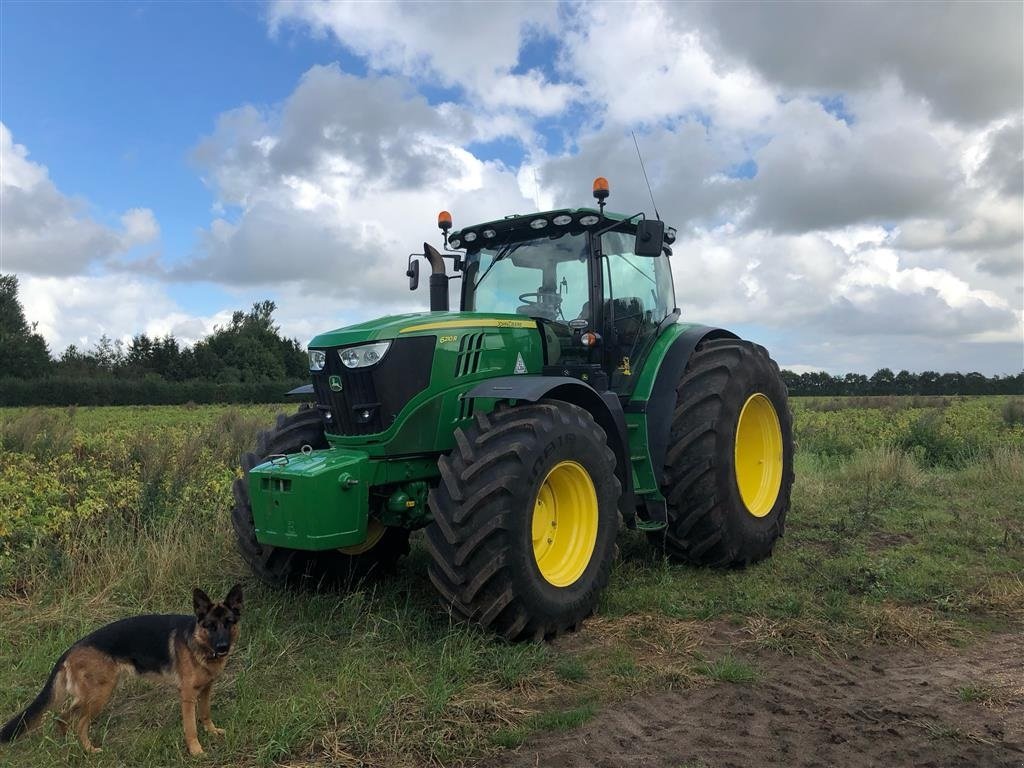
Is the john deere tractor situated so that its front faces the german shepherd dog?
yes

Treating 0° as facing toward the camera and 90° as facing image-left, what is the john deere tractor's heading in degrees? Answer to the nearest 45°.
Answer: approximately 45°
